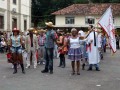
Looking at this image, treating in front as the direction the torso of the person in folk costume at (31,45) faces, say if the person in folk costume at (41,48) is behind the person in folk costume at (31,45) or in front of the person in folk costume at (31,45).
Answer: behind

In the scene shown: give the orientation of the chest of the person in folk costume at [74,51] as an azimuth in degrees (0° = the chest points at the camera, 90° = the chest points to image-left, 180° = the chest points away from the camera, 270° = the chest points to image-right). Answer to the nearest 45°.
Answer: approximately 0°

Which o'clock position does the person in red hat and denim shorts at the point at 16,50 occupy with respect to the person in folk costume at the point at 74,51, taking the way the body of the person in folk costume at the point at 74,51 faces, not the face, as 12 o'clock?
the person in red hat and denim shorts at the point at 16,50 is roughly at 3 o'clock from the person in folk costume at the point at 74,51.

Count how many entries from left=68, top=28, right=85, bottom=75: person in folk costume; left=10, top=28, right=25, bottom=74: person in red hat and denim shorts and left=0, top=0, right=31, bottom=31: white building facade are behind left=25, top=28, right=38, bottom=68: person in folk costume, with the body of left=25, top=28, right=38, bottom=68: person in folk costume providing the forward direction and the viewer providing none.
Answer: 1

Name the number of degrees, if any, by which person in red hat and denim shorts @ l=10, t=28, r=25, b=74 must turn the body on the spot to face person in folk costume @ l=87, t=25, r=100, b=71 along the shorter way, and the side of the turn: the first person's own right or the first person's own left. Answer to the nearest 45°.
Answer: approximately 90° to the first person's own left

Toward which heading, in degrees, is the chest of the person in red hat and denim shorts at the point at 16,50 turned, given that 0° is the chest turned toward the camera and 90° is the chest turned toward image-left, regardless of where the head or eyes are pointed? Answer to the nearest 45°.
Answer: approximately 0°

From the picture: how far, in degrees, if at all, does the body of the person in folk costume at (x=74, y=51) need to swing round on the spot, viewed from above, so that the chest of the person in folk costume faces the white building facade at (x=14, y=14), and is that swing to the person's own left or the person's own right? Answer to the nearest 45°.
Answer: approximately 180°

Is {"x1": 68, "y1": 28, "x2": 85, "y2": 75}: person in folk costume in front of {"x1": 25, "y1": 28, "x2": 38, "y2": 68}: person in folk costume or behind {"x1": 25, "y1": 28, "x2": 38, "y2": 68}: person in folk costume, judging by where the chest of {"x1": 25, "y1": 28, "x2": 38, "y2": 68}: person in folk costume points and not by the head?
in front
